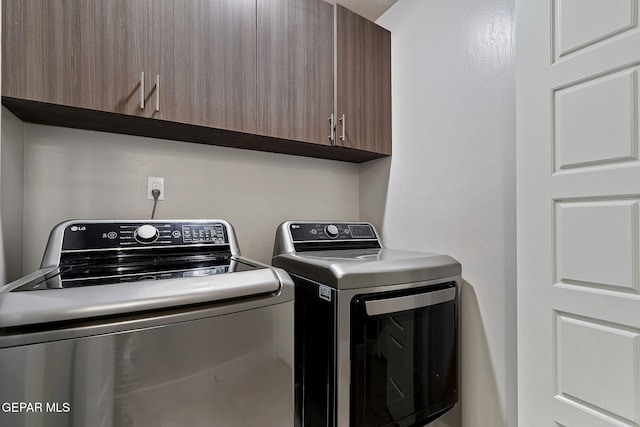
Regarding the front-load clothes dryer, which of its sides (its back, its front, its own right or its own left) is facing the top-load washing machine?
right

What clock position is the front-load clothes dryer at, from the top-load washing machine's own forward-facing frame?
The front-load clothes dryer is roughly at 9 o'clock from the top-load washing machine.

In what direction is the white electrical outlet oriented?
toward the camera

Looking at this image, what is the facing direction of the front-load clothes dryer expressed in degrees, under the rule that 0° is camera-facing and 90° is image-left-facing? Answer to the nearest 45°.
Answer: approximately 315°

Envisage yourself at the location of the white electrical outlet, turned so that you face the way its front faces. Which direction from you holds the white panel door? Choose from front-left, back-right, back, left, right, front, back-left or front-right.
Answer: front-left
